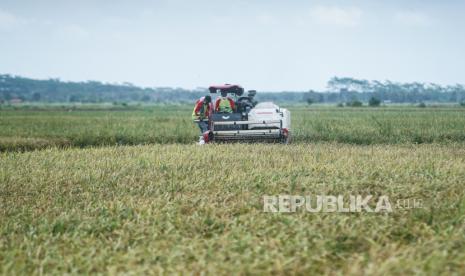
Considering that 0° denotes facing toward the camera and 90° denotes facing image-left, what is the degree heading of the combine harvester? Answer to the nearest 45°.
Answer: approximately 0°

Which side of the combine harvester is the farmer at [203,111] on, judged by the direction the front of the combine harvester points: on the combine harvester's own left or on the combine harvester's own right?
on the combine harvester's own right
